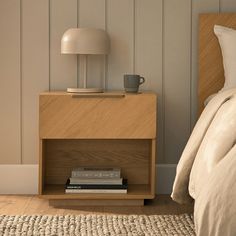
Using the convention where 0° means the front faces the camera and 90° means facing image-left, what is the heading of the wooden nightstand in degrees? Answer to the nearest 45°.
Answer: approximately 0°
